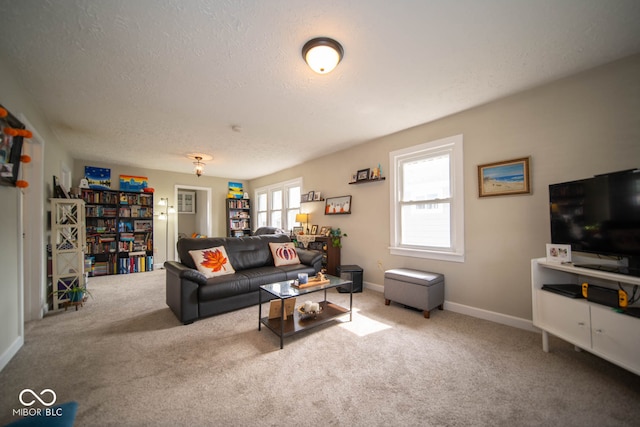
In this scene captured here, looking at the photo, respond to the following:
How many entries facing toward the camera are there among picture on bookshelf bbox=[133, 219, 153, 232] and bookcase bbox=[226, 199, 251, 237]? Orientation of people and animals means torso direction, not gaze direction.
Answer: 2

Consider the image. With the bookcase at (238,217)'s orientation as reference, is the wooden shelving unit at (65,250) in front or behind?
in front

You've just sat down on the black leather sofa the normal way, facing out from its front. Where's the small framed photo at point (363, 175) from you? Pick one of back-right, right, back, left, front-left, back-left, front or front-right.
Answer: front-left

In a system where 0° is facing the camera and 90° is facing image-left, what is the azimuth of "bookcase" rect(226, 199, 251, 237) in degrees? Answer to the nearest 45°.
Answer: approximately 0°

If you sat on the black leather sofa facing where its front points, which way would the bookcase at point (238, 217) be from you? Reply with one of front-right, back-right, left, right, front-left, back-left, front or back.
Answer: back-left

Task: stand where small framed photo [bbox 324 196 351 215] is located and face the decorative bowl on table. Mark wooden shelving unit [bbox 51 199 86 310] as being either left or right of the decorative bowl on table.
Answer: right

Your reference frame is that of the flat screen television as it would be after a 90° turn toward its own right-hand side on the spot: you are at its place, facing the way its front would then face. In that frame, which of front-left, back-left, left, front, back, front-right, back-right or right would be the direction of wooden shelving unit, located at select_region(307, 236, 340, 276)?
front-left

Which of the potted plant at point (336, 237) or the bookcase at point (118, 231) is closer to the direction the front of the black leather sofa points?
the potted plant

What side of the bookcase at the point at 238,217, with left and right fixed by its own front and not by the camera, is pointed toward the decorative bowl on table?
front

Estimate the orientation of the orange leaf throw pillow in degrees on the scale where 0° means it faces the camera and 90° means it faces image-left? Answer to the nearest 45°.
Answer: approximately 315°

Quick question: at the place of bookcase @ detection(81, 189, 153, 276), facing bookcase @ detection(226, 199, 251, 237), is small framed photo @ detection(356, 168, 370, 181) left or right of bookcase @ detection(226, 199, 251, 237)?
right

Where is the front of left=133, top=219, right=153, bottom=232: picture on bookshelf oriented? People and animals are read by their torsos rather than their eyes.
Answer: toward the camera

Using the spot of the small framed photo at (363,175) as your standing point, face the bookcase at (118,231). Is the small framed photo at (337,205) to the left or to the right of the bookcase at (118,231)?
right

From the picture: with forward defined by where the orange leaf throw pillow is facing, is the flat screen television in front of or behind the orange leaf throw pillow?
in front
